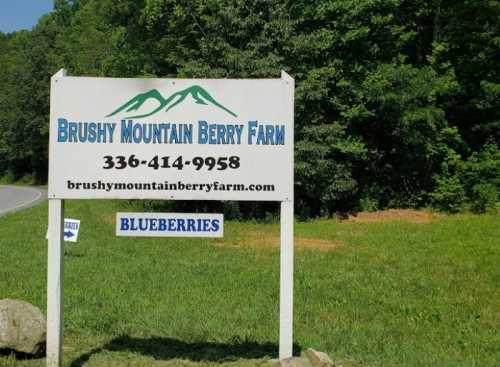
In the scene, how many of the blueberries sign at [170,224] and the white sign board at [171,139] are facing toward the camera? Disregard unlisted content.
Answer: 2

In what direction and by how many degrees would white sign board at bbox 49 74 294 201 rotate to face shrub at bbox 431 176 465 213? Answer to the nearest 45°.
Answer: approximately 135° to its left

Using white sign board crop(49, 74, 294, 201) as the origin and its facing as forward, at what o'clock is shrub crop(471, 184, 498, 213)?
The shrub is roughly at 7 o'clock from the white sign board.

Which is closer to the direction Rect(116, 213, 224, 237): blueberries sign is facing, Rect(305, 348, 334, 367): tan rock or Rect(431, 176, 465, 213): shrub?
the tan rock

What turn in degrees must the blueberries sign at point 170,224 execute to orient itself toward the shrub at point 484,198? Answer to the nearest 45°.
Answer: approximately 135° to its left

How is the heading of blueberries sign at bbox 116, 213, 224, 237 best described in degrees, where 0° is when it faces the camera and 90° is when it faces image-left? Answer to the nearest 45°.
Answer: approximately 0°

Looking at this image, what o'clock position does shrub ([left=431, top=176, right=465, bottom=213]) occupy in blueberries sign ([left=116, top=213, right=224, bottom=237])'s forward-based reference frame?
The shrub is roughly at 7 o'clock from the blueberries sign.
